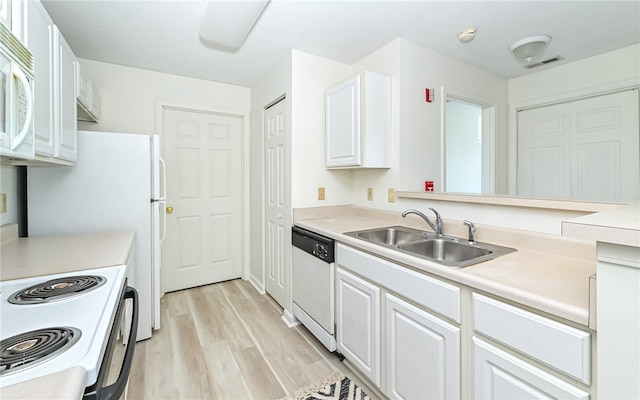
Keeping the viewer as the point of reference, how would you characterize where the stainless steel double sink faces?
facing the viewer and to the left of the viewer

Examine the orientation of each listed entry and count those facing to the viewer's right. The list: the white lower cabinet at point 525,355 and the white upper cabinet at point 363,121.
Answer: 0

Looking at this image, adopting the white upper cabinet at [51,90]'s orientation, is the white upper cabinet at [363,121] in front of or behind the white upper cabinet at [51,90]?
in front

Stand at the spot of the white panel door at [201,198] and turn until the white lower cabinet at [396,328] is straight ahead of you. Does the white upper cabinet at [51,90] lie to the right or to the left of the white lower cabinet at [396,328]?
right

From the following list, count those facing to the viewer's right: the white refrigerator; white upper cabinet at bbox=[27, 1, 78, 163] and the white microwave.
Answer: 3

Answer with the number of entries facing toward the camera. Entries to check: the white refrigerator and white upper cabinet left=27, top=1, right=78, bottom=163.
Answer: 0

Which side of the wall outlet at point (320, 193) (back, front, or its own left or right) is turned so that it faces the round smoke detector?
left

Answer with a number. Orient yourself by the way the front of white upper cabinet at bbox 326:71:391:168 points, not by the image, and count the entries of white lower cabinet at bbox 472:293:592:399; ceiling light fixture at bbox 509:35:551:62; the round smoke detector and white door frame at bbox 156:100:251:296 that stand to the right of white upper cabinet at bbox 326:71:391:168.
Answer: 1

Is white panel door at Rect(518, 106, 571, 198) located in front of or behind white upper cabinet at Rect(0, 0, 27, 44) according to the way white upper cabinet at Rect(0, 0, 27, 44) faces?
in front

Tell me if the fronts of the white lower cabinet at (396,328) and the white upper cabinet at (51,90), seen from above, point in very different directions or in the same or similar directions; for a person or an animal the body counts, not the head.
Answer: very different directions

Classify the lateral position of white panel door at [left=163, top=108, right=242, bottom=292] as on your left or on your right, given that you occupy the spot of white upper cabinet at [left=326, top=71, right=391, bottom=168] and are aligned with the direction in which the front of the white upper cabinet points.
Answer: on your right
